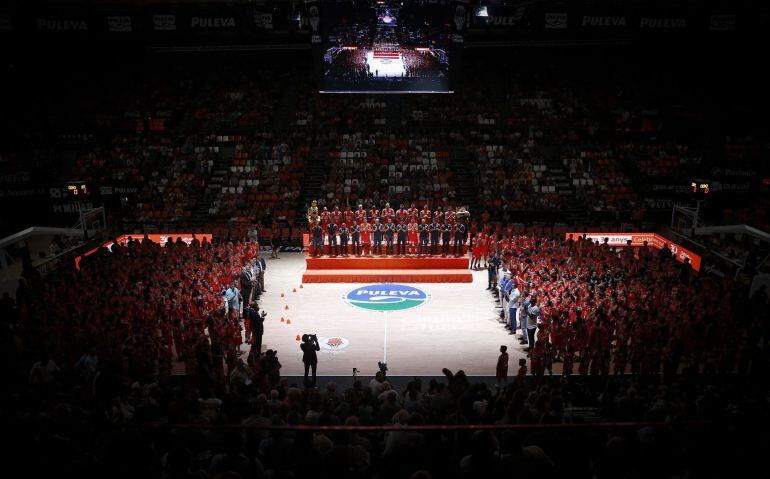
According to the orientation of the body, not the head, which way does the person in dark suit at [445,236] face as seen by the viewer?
toward the camera

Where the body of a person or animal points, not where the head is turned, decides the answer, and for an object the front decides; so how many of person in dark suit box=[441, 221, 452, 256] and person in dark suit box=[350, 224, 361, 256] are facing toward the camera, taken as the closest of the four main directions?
2

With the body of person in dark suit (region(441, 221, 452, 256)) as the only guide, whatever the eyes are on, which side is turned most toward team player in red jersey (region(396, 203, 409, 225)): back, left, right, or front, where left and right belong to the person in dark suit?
right

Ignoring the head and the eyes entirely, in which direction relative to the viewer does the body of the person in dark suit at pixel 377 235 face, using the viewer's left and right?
facing the viewer

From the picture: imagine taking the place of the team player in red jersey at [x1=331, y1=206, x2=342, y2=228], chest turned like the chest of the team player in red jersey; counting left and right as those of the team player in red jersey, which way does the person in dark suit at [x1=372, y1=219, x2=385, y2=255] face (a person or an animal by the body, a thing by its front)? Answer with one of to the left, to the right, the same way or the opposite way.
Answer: the same way

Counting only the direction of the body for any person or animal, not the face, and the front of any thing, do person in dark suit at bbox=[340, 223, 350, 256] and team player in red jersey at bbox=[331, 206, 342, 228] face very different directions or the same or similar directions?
same or similar directions

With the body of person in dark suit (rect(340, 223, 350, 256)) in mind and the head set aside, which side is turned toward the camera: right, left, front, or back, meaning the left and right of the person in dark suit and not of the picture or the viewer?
front

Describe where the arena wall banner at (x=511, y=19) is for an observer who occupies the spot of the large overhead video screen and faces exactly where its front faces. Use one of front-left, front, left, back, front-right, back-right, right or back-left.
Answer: back-left

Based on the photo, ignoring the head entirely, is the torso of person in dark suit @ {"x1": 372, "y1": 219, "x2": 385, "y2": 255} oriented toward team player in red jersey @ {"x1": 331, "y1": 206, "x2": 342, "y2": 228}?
no

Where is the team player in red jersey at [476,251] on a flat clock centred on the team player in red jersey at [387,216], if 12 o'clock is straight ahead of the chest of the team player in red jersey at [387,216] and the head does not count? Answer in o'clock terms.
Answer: the team player in red jersey at [476,251] is roughly at 9 o'clock from the team player in red jersey at [387,216].

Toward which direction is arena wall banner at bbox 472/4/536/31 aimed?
toward the camera

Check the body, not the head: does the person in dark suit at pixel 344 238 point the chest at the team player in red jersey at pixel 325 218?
no

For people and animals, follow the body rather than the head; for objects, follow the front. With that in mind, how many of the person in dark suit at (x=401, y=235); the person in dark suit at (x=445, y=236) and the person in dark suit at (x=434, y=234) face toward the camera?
3
